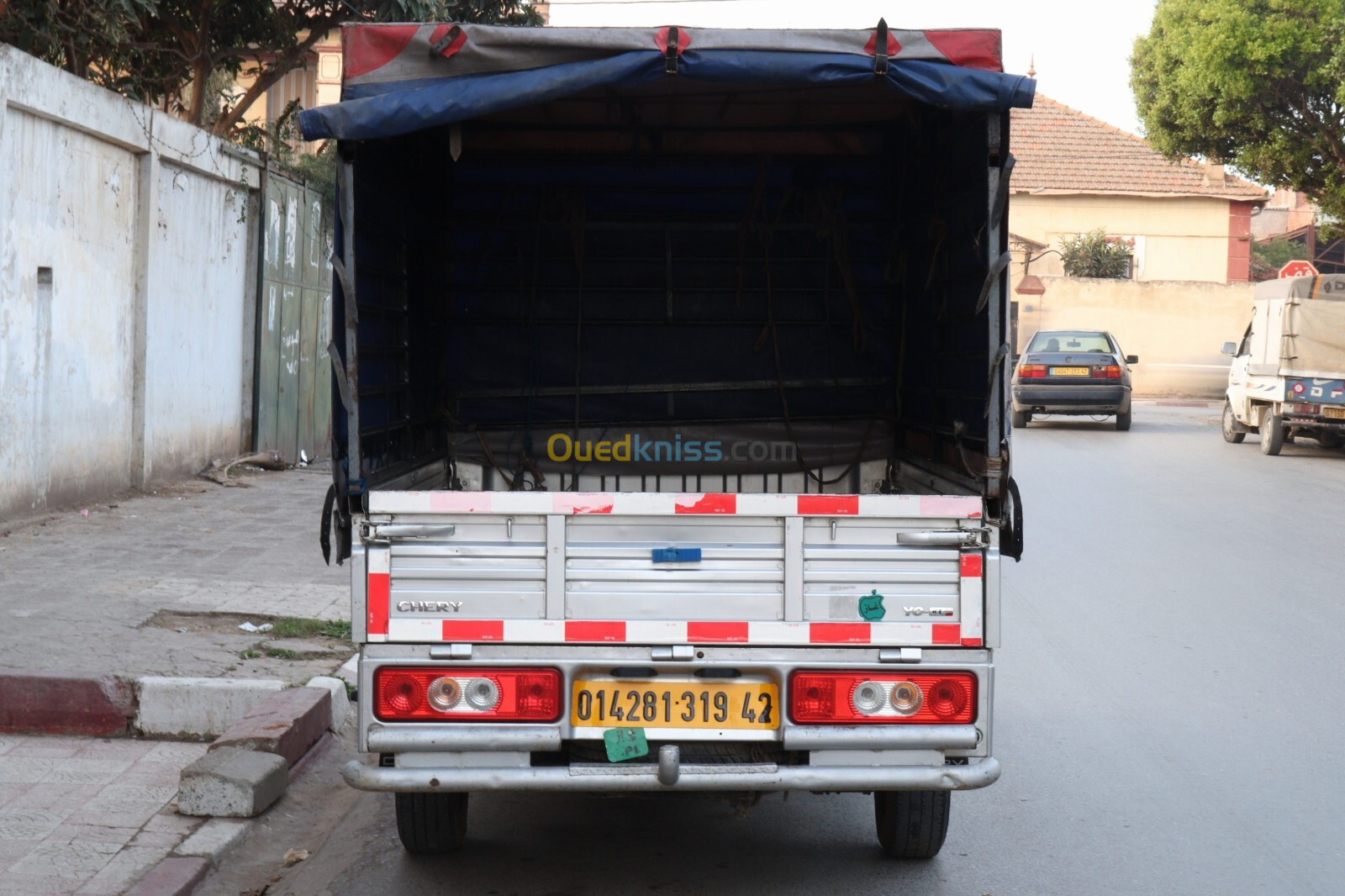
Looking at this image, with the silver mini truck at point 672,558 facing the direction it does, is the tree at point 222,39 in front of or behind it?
in front

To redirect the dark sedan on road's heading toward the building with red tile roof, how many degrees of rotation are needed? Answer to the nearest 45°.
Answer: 0° — it already faces it

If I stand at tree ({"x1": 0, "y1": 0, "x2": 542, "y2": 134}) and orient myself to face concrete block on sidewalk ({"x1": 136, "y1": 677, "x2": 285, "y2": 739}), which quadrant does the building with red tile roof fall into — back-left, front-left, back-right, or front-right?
back-left

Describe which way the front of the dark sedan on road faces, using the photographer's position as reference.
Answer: facing away from the viewer

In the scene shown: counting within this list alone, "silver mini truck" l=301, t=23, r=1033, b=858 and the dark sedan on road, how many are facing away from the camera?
2

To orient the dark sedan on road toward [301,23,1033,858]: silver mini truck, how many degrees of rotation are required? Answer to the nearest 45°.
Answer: approximately 180°

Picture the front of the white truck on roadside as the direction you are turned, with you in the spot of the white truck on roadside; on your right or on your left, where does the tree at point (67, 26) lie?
on your left

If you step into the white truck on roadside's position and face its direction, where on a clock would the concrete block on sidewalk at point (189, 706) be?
The concrete block on sidewalk is roughly at 8 o'clock from the white truck on roadside.

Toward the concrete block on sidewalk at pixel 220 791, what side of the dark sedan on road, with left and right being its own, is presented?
back

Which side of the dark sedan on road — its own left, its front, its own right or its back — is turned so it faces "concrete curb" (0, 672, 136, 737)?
back

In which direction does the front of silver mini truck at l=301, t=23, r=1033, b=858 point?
away from the camera

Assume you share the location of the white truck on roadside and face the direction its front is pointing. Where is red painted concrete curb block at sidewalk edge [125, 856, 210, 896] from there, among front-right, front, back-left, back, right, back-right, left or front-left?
back-left

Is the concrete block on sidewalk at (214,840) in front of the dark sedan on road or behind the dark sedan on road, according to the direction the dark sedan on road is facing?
behind
